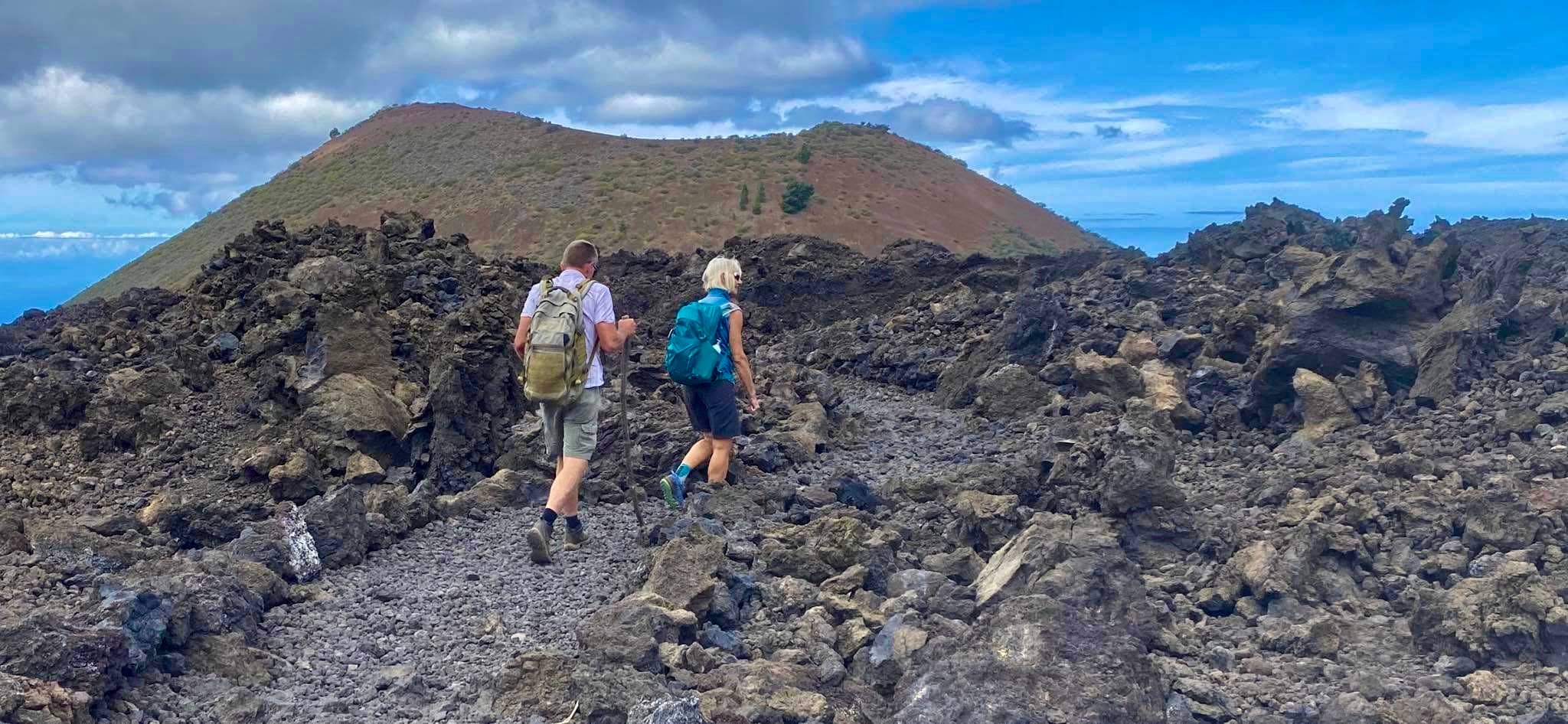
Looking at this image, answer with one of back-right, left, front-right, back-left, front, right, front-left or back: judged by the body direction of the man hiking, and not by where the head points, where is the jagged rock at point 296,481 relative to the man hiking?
left

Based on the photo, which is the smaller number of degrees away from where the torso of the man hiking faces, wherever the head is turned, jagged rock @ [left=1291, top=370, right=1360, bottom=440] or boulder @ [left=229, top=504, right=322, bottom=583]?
the jagged rock

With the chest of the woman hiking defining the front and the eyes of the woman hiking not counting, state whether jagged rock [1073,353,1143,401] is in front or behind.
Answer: in front

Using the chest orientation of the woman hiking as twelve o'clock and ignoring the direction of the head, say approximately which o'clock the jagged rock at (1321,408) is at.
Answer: The jagged rock is roughly at 1 o'clock from the woman hiking.

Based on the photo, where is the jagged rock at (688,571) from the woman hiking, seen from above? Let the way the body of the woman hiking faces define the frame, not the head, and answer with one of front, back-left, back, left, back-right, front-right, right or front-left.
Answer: back-right

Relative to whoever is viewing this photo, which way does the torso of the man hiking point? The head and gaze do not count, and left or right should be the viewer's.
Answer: facing away from the viewer and to the right of the viewer

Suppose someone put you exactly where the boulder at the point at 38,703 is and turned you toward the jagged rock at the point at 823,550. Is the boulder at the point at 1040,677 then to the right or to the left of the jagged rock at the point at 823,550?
right

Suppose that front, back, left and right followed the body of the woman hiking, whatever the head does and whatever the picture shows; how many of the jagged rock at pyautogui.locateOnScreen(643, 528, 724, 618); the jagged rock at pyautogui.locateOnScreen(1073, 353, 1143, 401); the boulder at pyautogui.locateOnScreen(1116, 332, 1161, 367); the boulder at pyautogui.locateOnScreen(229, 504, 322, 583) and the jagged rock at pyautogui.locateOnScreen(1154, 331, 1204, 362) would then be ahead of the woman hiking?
3

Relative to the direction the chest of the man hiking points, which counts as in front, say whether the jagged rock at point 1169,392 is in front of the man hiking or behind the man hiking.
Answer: in front

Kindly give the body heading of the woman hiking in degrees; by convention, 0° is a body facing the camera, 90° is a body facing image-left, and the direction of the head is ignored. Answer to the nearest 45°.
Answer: approximately 225°

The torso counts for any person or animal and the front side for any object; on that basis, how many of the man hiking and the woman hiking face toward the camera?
0

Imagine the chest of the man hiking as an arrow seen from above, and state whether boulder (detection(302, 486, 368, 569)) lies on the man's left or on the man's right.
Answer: on the man's left

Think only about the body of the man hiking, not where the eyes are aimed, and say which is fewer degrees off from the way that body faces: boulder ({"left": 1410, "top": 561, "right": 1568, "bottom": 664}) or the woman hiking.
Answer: the woman hiking
